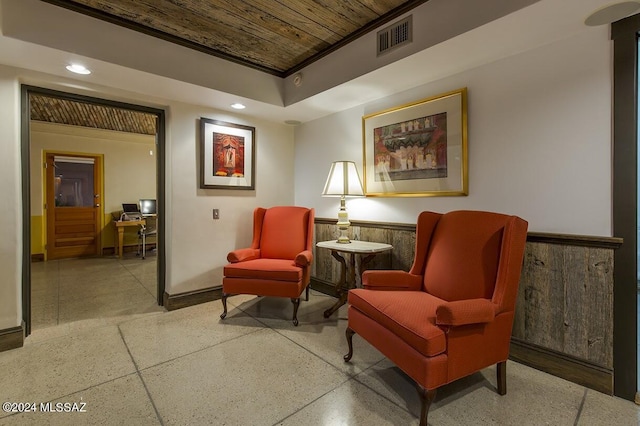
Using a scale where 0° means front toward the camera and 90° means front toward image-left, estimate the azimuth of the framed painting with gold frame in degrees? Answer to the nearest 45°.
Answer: approximately 45°

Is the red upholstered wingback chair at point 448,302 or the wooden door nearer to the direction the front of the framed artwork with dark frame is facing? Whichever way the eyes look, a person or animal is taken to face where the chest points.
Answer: the red upholstered wingback chair

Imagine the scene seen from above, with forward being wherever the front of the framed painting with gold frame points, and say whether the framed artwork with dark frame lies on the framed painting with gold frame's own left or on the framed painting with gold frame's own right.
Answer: on the framed painting with gold frame's own right

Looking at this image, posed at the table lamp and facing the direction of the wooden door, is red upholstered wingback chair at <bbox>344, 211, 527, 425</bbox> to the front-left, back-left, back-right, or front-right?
back-left

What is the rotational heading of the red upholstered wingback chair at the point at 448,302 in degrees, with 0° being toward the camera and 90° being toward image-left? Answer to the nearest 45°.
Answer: approximately 45°

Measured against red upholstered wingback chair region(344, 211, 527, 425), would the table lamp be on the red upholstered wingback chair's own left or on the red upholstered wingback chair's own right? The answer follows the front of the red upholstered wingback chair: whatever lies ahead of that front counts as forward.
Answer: on the red upholstered wingback chair's own right

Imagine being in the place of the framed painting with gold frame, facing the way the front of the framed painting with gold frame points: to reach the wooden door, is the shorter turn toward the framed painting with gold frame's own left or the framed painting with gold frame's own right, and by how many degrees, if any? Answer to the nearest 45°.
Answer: approximately 45° to the framed painting with gold frame's own right

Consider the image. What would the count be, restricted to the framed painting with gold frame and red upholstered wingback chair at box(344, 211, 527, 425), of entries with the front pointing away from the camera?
0

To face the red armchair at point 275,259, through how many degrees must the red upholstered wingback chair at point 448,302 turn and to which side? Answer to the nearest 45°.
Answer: approximately 90° to its right

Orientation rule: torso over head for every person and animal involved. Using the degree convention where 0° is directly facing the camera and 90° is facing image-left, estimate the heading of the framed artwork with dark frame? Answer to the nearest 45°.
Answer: approximately 315°
